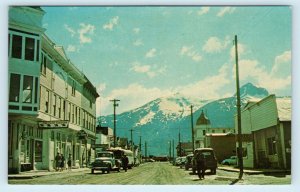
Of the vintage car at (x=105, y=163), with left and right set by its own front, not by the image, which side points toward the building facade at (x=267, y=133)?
left

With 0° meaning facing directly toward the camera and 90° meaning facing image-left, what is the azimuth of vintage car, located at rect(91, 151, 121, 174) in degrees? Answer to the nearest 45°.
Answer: approximately 45°

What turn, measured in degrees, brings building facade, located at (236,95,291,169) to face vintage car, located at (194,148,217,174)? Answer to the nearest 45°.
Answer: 0° — it already faces it

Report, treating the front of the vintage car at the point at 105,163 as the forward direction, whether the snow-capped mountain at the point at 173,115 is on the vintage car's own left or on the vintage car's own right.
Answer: on the vintage car's own left
